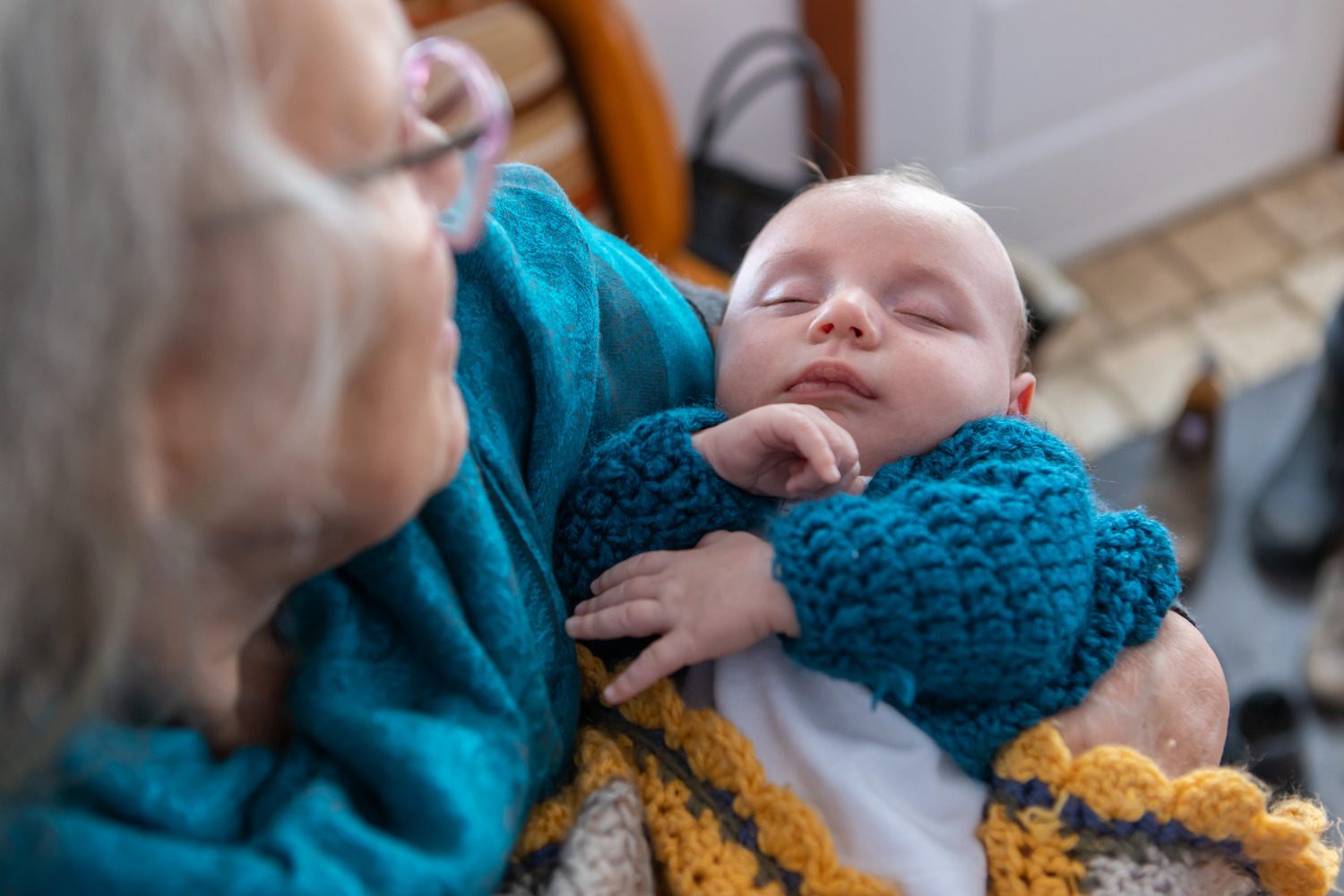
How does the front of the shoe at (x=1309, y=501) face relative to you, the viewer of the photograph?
facing the viewer and to the left of the viewer

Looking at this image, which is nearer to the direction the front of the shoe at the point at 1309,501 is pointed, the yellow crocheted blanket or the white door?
the yellow crocheted blanket

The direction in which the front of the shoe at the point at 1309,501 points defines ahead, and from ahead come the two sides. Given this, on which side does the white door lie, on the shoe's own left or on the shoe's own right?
on the shoe's own right

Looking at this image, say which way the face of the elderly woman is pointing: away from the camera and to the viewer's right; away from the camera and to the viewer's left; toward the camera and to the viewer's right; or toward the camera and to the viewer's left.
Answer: away from the camera and to the viewer's right

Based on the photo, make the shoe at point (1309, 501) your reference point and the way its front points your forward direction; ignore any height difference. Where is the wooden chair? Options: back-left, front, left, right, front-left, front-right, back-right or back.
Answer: front-right

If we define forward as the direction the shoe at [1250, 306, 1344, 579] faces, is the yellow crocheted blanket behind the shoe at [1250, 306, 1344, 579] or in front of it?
in front

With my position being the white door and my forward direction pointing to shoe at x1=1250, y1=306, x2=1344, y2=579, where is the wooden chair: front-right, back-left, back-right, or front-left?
front-right

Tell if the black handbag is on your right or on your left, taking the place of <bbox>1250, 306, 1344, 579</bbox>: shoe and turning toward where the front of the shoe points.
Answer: on your right
